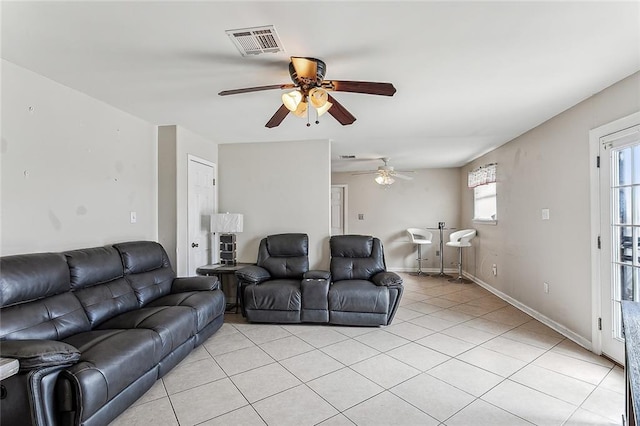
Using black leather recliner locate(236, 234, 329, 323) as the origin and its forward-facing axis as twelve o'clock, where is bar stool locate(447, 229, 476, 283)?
The bar stool is roughly at 8 o'clock from the black leather recliner.

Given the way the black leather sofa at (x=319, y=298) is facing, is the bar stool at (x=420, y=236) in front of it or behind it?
behind

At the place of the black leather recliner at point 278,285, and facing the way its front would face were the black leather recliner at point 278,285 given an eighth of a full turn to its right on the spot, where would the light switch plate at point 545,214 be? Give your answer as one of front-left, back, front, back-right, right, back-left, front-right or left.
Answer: back-left

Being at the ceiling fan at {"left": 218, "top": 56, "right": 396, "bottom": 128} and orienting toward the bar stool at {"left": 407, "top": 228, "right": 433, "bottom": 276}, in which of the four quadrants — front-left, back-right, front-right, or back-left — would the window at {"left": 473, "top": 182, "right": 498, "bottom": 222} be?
front-right

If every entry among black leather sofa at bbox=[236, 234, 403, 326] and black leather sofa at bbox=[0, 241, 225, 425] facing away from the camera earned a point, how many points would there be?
0

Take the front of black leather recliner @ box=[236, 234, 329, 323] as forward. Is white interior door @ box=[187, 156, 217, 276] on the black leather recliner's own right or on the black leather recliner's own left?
on the black leather recliner's own right

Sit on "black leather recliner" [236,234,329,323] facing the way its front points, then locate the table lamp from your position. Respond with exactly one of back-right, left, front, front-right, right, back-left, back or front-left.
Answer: back-right

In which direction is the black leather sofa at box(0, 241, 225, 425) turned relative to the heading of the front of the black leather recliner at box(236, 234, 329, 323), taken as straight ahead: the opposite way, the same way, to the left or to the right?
to the left

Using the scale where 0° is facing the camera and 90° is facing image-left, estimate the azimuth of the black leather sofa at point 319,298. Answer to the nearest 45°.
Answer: approximately 0°

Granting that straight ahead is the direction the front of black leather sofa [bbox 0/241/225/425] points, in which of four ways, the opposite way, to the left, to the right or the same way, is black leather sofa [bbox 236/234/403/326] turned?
to the right

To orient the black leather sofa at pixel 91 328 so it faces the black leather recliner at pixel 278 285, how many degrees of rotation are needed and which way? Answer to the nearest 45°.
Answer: approximately 90° to its left

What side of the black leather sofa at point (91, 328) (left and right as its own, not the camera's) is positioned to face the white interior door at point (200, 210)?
left

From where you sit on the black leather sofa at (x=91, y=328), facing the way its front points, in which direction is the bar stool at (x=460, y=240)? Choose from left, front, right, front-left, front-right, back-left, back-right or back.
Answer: front-left

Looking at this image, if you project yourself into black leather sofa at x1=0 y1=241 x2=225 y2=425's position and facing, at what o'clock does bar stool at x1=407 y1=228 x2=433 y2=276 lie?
The bar stool is roughly at 10 o'clock from the black leather sofa.
